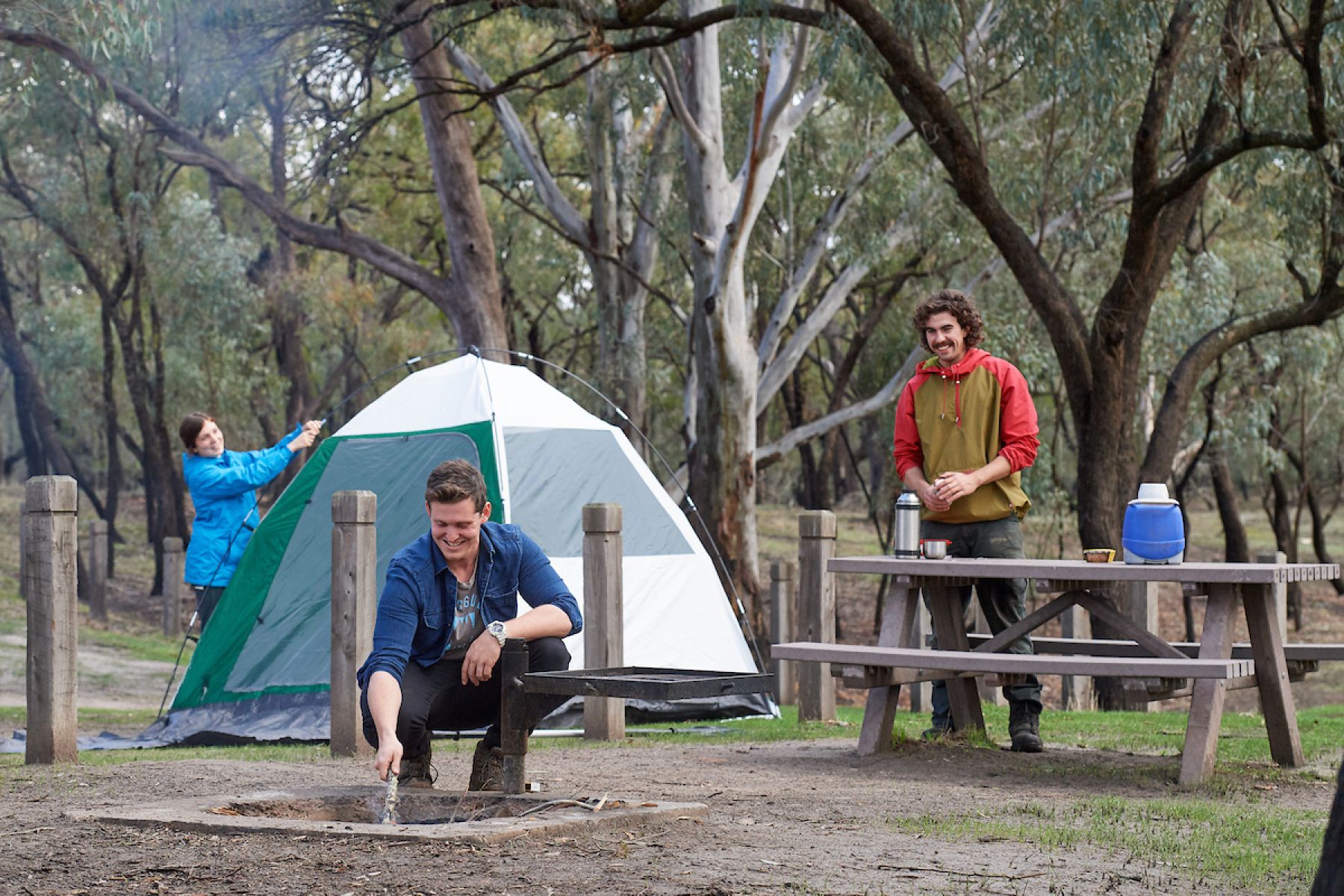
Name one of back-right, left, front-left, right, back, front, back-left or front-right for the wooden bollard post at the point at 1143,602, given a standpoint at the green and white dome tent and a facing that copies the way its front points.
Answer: back-left

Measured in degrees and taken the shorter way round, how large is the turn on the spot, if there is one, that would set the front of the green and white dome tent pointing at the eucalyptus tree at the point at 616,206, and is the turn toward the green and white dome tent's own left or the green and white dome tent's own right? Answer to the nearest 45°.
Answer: approximately 135° to the green and white dome tent's own right

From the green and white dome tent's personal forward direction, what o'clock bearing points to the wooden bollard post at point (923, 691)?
The wooden bollard post is roughly at 7 o'clock from the green and white dome tent.

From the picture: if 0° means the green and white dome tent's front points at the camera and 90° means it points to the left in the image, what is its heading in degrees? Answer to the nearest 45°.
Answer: approximately 45°

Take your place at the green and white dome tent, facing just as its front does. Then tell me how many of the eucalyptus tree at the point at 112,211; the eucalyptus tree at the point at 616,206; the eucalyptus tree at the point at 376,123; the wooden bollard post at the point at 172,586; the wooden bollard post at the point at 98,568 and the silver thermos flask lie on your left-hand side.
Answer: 1

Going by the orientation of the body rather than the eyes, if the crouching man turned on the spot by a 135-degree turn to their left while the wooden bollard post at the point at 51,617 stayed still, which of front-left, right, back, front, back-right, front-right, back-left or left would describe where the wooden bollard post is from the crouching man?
left

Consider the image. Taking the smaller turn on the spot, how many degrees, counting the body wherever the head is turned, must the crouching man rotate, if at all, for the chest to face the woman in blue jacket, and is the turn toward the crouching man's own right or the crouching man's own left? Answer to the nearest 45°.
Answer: approximately 180°

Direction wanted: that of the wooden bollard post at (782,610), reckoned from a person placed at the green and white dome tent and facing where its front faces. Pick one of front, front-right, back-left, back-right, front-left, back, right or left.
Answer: back

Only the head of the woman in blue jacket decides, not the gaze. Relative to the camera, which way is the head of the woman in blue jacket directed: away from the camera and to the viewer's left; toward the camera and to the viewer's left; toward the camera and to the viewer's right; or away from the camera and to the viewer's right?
toward the camera and to the viewer's right

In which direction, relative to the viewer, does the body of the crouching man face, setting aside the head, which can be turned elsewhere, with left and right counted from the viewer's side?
facing the viewer

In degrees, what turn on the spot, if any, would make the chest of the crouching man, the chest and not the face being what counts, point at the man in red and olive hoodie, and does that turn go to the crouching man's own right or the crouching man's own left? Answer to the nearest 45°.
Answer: approximately 135° to the crouching man's own left

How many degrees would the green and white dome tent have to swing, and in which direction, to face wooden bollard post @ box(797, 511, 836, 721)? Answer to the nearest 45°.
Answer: approximately 90° to its left

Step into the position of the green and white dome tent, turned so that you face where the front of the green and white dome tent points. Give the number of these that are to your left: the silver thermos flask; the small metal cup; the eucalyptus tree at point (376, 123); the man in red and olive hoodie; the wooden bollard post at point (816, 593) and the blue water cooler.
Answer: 5

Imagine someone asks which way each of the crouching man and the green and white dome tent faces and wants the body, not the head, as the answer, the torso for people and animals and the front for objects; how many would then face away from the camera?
0

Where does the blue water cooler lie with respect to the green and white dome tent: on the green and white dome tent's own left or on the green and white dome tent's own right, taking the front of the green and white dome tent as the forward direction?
on the green and white dome tent's own left

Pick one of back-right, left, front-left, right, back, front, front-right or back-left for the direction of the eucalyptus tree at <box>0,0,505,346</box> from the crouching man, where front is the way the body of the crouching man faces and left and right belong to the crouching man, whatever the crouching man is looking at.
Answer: back

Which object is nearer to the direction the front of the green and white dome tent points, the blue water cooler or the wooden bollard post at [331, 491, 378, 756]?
the wooden bollard post

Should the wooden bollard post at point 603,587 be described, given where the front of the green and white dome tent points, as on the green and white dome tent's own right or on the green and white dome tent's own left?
on the green and white dome tent's own left
